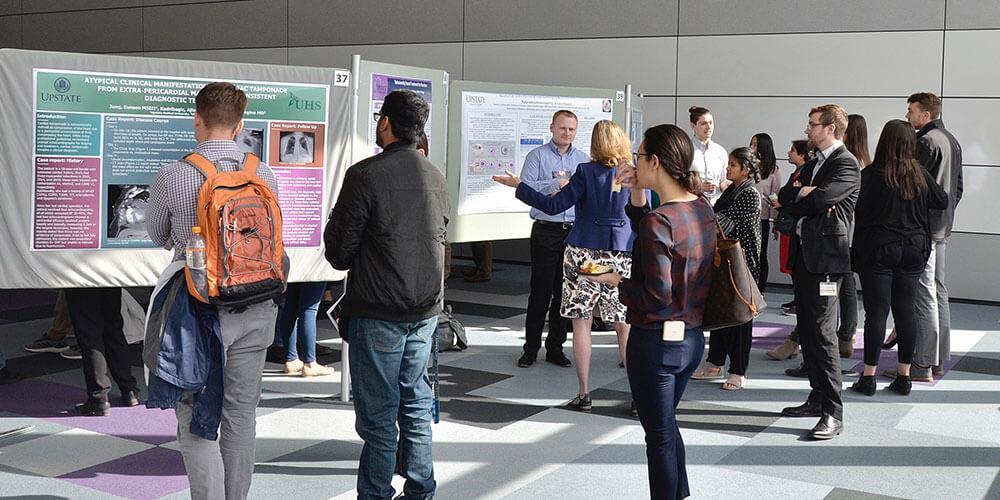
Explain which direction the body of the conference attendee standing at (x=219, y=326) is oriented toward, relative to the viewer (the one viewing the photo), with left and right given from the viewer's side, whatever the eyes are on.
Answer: facing away from the viewer and to the left of the viewer

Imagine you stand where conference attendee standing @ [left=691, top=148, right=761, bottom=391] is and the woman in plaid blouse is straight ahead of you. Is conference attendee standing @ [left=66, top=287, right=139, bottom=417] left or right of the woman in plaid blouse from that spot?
right

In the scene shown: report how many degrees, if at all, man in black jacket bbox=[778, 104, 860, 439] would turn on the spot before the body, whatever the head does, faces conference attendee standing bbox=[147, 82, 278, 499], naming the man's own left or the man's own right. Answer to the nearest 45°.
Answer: approximately 45° to the man's own left

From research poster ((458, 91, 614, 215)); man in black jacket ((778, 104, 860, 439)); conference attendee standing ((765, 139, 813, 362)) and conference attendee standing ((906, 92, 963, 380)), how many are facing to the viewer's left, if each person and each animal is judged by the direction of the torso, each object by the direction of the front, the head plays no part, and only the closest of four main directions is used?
3

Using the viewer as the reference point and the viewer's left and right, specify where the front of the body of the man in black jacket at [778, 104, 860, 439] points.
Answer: facing to the left of the viewer

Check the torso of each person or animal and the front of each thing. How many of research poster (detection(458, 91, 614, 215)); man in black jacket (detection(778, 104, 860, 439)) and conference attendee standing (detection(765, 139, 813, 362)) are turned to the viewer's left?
2

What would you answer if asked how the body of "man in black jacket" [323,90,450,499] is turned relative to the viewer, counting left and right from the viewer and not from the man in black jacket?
facing away from the viewer and to the left of the viewer

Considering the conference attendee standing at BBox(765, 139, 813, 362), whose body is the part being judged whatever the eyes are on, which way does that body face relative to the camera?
to the viewer's left

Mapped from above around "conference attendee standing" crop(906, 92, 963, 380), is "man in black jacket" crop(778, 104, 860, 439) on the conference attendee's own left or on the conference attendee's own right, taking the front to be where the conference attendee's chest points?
on the conference attendee's own left

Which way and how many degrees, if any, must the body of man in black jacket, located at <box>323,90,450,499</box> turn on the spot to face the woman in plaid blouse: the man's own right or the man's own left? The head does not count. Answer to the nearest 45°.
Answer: approximately 135° to the man's own right

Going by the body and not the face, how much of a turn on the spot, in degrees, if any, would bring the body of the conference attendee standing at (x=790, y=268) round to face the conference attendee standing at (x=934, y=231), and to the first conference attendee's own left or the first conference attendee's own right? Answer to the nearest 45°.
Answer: approximately 135° to the first conference attendee's own left

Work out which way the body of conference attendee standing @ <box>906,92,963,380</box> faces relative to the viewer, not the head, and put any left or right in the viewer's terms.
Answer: facing to the left of the viewer
